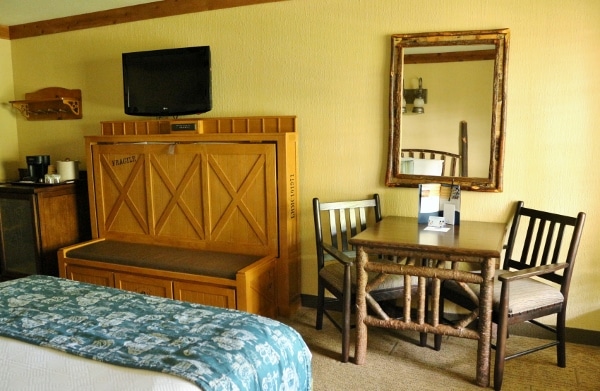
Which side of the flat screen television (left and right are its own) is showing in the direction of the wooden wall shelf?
right

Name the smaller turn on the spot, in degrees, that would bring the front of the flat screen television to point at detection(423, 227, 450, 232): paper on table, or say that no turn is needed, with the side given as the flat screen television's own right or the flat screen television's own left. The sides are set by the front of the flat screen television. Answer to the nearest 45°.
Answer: approximately 90° to the flat screen television's own left

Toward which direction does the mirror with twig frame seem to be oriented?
toward the camera

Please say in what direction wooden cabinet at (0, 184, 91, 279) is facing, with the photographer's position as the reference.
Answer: facing the viewer and to the left of the viewer

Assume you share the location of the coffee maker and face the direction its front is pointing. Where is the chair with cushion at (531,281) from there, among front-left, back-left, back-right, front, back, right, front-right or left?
left

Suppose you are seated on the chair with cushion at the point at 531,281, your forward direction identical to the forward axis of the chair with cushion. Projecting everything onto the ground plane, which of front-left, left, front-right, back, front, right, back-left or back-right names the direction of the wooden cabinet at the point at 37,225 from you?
front-right

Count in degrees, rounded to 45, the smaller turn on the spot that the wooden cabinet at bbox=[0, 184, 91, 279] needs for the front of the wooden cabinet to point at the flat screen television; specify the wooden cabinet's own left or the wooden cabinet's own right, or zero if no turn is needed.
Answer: approximately 90° to the wooden cabinet's own left

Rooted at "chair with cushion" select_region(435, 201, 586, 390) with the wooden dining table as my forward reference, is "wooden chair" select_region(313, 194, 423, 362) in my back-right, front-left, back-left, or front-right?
front-right

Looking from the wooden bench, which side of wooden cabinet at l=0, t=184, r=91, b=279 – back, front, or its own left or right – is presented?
left

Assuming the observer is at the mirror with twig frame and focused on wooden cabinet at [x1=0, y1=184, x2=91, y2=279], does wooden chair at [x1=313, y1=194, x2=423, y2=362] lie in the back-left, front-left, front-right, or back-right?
front-left

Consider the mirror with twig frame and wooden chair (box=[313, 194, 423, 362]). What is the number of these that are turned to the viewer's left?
0

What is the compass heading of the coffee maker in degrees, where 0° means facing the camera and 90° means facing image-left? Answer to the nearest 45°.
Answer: approximately 45°

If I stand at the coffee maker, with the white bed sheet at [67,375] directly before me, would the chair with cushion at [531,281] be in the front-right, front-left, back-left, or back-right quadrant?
front-left

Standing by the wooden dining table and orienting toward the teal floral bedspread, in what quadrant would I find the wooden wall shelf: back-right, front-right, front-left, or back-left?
front-right

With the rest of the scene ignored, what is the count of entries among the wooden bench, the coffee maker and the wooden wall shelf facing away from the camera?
0

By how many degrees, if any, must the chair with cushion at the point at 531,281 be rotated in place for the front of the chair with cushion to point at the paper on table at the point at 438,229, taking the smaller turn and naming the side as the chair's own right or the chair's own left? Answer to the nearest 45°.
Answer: approximately 45° to the chair's own right

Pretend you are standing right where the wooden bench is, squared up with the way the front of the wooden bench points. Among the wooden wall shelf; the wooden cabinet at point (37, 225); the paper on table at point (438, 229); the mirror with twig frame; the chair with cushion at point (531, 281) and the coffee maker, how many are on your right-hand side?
3

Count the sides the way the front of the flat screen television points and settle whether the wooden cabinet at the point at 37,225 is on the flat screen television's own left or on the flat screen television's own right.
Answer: on the flat screen television's own right

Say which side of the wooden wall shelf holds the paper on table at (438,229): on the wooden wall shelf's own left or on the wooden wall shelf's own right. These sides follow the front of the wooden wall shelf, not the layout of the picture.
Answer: on the wooden wall shelf's own left
